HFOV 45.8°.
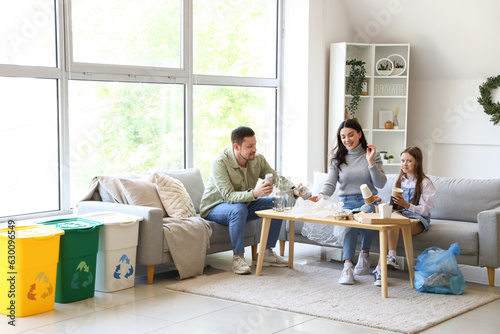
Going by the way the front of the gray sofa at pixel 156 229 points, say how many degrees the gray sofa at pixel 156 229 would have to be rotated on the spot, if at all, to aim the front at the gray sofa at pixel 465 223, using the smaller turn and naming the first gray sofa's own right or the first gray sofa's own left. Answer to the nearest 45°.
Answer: approximately 45° to the first gray sofa's own left

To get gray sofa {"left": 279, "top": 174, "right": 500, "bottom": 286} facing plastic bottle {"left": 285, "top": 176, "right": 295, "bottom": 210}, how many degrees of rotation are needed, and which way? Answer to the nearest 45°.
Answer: approximately 45° to its right

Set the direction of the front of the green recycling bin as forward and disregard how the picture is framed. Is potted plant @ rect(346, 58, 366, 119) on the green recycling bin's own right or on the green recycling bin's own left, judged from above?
on the green recycling bin's own left

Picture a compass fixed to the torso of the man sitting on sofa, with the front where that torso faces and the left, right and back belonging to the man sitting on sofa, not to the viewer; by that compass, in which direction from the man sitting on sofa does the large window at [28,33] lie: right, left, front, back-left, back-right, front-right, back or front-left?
back-right

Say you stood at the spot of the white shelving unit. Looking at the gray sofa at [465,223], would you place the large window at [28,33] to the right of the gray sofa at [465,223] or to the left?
right

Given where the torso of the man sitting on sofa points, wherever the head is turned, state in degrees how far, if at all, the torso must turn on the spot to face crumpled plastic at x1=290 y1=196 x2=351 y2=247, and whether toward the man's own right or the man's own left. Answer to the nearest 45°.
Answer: approximately 45° to the man's own left

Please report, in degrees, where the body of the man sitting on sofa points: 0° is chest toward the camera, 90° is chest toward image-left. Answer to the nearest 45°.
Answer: approximately 315°

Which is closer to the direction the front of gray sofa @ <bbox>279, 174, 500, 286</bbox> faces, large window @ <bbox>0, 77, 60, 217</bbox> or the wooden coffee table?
the wooden coffee table

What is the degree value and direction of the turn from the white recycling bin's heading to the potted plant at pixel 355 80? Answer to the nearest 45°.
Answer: approximately 90° to its left

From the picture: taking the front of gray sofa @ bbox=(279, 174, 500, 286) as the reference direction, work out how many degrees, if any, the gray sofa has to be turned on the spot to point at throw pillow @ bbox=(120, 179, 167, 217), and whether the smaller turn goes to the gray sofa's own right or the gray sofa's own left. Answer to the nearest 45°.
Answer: approximately 45° to the gray sofa's own right

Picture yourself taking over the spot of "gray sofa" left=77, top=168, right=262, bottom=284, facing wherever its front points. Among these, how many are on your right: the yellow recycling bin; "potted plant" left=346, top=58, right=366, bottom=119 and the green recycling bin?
2
